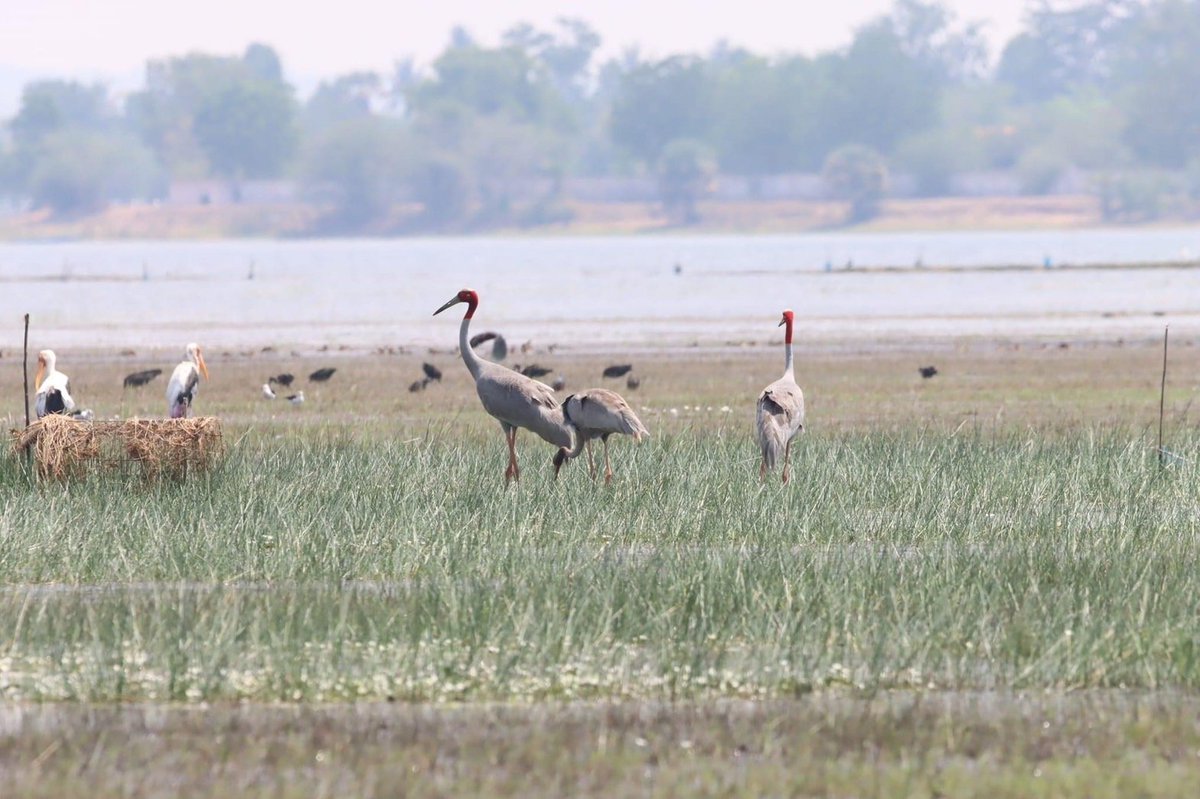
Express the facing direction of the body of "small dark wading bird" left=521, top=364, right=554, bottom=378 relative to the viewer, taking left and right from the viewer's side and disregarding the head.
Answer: facing to the left of the viewer

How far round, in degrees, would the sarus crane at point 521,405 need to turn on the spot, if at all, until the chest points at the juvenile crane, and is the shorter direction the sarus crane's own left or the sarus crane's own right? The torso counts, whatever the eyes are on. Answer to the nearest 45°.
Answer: approximately 135° to the sarus crane's own left

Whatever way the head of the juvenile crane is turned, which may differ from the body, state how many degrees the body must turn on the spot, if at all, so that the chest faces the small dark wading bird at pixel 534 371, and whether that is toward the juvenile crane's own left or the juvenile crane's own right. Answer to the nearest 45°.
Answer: approximately 90° to the juvenile crane's own right

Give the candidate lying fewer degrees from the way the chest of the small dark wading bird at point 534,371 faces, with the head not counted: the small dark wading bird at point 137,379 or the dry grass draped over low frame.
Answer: the small dark wading bird

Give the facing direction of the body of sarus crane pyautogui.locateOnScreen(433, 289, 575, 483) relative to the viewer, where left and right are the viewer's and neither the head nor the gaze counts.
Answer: facing to the left of the viewer

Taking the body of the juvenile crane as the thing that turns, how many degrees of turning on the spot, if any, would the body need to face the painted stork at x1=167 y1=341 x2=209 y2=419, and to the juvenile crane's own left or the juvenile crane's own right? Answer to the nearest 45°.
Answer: approximately 45° to the juvenile crane's own right

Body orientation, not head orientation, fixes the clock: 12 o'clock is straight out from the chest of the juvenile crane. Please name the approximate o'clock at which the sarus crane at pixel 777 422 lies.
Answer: The sarus crane is roughly at 6 o'clock from the juvenile crane.

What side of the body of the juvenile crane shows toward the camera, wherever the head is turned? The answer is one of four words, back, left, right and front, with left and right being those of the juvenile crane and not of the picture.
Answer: left

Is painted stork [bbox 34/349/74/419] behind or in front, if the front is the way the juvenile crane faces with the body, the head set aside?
in front

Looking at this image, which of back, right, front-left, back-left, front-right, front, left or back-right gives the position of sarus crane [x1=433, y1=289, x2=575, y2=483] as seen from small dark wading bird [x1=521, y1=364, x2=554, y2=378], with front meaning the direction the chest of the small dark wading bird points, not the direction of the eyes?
left
